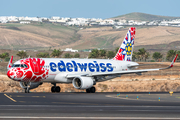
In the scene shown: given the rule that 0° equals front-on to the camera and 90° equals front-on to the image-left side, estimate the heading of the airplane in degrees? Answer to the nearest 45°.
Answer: approximately 45°
